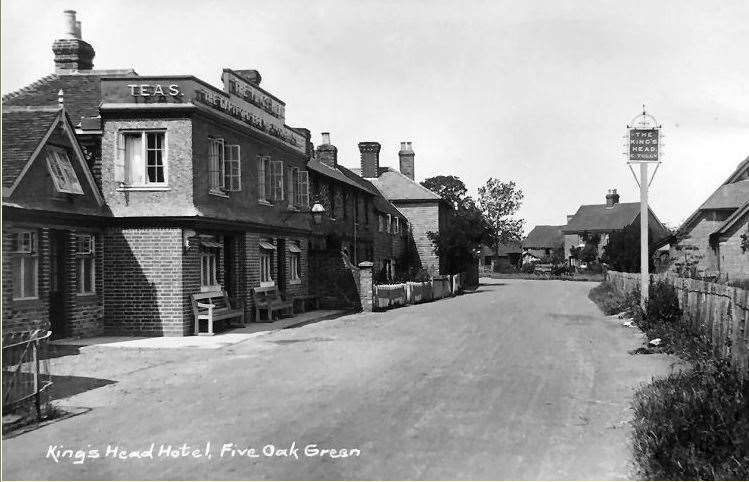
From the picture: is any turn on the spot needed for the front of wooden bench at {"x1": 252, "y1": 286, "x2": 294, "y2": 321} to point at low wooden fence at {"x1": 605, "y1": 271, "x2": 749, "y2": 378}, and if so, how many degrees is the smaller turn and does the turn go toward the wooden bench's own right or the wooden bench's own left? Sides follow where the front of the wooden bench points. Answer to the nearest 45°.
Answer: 0° — it already faces it

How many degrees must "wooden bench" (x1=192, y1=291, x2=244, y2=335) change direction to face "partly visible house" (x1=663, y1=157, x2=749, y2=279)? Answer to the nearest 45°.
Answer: approximately 90° to its left

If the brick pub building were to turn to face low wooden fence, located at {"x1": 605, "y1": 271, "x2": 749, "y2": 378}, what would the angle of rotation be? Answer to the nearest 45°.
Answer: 0° — it already faces it

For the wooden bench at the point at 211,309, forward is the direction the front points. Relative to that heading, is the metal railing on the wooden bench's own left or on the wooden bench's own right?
on the wooden bench's own right

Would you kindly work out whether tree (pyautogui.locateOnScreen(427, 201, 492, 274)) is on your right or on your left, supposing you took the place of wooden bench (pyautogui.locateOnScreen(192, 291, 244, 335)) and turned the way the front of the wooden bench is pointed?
on your left

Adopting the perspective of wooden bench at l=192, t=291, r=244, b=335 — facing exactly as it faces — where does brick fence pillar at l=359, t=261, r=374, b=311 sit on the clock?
The brick fence pillar is roughly at 9 o'clock from the wooden bench.
